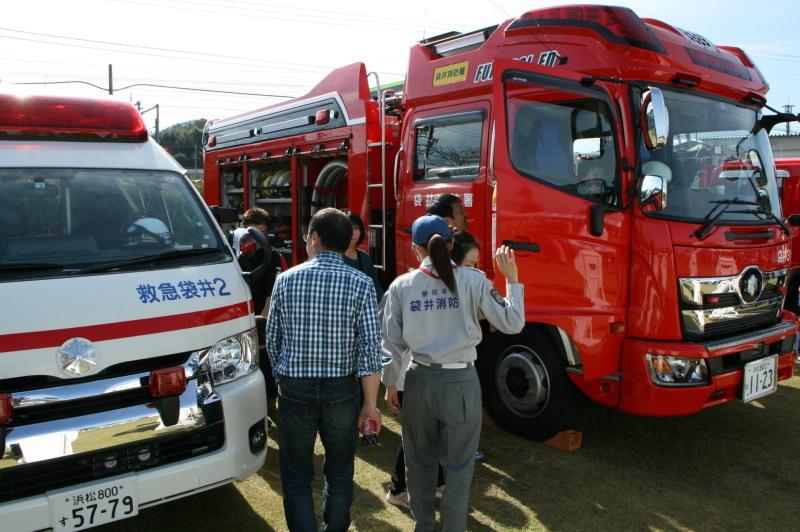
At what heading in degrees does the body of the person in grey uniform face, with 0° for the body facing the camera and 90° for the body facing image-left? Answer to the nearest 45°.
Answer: approximately 180°

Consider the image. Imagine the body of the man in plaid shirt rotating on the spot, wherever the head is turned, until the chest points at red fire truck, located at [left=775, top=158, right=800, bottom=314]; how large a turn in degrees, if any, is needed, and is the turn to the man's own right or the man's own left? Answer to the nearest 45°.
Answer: approximately 45° to the man's own right

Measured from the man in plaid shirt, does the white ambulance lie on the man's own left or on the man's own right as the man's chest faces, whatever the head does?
on the man's own left

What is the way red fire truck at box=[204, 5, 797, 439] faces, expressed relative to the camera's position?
facing the viewer and to the right of the viewer

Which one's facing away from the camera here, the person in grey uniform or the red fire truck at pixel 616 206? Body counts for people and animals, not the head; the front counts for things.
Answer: the person in grey uniform

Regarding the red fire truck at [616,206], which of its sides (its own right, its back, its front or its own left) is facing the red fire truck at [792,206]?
left

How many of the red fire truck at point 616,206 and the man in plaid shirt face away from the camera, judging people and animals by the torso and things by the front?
1

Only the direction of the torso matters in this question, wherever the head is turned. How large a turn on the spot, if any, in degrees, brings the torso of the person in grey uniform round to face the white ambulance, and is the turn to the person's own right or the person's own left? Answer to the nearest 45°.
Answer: approximately 90° to the person's own left

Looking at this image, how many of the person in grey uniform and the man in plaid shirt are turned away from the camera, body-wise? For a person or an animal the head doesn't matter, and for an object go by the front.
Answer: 2

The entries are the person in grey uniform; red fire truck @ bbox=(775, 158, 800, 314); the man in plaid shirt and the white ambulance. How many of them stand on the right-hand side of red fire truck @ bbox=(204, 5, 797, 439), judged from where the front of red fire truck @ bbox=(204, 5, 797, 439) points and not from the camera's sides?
3

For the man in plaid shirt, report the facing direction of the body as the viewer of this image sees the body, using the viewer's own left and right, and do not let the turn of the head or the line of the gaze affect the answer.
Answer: facing away from the viewer

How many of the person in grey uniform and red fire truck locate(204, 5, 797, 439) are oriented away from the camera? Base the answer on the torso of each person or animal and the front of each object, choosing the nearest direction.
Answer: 1

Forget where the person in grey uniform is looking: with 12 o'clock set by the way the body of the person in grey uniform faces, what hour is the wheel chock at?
The wheel chock is roughly at 1 o'clock from the person in grey uniform.
